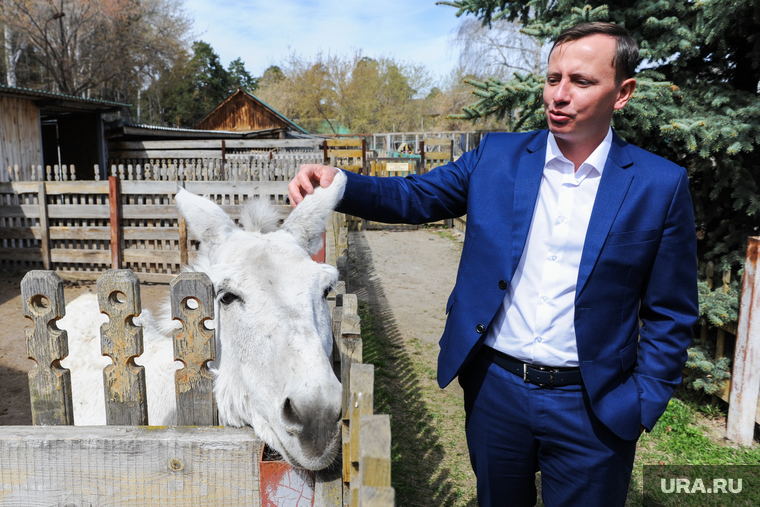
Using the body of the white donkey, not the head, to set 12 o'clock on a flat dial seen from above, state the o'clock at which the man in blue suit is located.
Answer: The man in blue suit is roughly at 11 o'clock from the white donkey.

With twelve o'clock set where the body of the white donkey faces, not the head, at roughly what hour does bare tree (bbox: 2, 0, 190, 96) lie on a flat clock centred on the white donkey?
The bare tree is roughly at 7 o'clock from the white donkey.

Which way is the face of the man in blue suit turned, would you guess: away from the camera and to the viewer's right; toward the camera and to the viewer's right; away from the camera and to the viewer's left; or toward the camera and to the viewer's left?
toward the camera and to the viewer's left

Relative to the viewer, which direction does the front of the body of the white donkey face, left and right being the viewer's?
facing the viewer and to the right of the viewer

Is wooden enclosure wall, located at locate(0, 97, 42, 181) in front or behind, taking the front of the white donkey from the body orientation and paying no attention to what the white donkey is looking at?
behind
